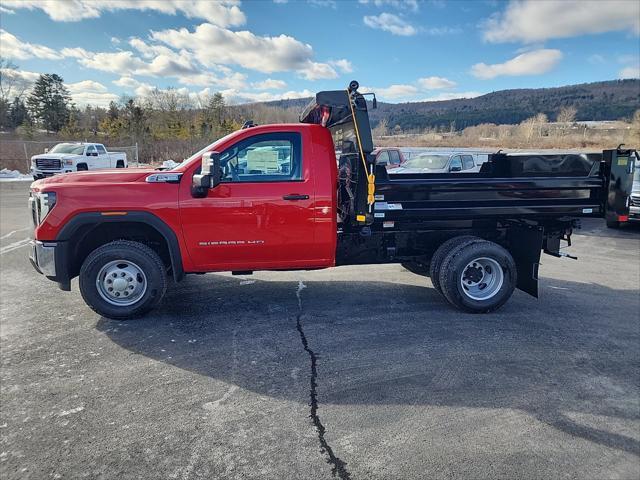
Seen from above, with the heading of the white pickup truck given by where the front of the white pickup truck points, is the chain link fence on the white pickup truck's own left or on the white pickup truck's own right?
on the white pickup truck's own right

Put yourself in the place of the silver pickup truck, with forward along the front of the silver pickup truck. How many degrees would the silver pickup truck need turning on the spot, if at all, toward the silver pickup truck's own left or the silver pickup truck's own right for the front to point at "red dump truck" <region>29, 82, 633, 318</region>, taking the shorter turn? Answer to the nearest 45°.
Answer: approximately 45° to the silver pickup truck's own left

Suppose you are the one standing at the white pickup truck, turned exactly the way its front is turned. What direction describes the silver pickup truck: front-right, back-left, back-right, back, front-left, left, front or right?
left

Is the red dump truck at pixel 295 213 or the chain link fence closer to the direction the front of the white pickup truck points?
the red dump truck

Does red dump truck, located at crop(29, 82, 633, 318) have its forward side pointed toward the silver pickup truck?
no

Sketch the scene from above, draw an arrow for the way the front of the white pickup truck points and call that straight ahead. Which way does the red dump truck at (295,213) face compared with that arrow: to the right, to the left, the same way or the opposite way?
to the right

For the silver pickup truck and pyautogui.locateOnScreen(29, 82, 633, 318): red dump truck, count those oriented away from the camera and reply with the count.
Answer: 0

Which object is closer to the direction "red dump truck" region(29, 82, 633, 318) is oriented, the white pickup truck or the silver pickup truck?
the white pickup truck

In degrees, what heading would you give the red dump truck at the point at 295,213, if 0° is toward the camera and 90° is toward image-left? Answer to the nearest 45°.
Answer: approximately 90°

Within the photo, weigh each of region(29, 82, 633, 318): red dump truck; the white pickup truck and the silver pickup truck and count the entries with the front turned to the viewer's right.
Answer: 0

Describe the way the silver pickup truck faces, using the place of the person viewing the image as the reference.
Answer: facing the viewer and to the left of the viewer

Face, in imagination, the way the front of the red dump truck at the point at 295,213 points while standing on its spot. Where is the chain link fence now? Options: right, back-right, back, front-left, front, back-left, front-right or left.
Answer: front-right

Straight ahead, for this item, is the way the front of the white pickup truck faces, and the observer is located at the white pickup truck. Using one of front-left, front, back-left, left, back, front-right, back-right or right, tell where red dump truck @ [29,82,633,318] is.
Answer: front-left

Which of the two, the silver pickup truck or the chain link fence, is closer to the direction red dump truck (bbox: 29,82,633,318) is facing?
the chain link fence
